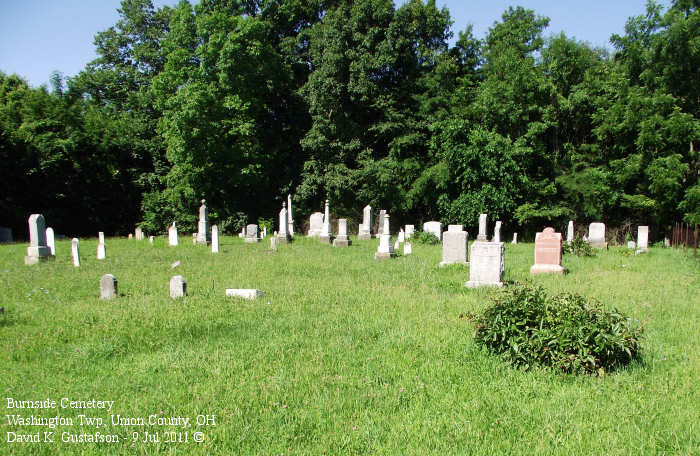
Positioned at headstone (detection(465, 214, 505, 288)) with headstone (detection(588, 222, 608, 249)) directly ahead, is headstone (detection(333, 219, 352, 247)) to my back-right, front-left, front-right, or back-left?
front-left

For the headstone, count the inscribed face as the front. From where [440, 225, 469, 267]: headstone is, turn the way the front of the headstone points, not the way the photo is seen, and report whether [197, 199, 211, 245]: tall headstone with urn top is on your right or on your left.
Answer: on your right

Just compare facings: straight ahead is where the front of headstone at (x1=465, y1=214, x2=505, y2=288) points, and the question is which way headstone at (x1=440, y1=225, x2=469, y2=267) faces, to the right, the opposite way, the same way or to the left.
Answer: the same way

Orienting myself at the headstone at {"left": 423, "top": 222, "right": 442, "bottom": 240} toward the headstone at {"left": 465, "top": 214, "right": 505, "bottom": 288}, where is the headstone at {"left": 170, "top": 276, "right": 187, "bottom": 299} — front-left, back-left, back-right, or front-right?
front-right

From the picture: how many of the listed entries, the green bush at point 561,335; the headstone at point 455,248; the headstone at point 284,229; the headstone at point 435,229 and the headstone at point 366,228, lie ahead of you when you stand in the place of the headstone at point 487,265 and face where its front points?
1

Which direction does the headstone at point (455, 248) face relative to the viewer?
toward the camera

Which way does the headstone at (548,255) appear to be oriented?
toward the camera

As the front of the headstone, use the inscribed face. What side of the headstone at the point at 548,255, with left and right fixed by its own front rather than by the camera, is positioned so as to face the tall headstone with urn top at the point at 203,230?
right

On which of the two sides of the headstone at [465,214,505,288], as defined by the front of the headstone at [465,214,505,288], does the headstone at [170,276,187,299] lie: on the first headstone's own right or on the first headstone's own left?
on the first headstone's own right

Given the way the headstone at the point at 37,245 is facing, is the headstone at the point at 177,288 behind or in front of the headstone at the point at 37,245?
in front

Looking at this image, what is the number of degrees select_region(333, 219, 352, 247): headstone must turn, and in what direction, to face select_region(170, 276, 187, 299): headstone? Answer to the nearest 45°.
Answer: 0° — it already faces it
